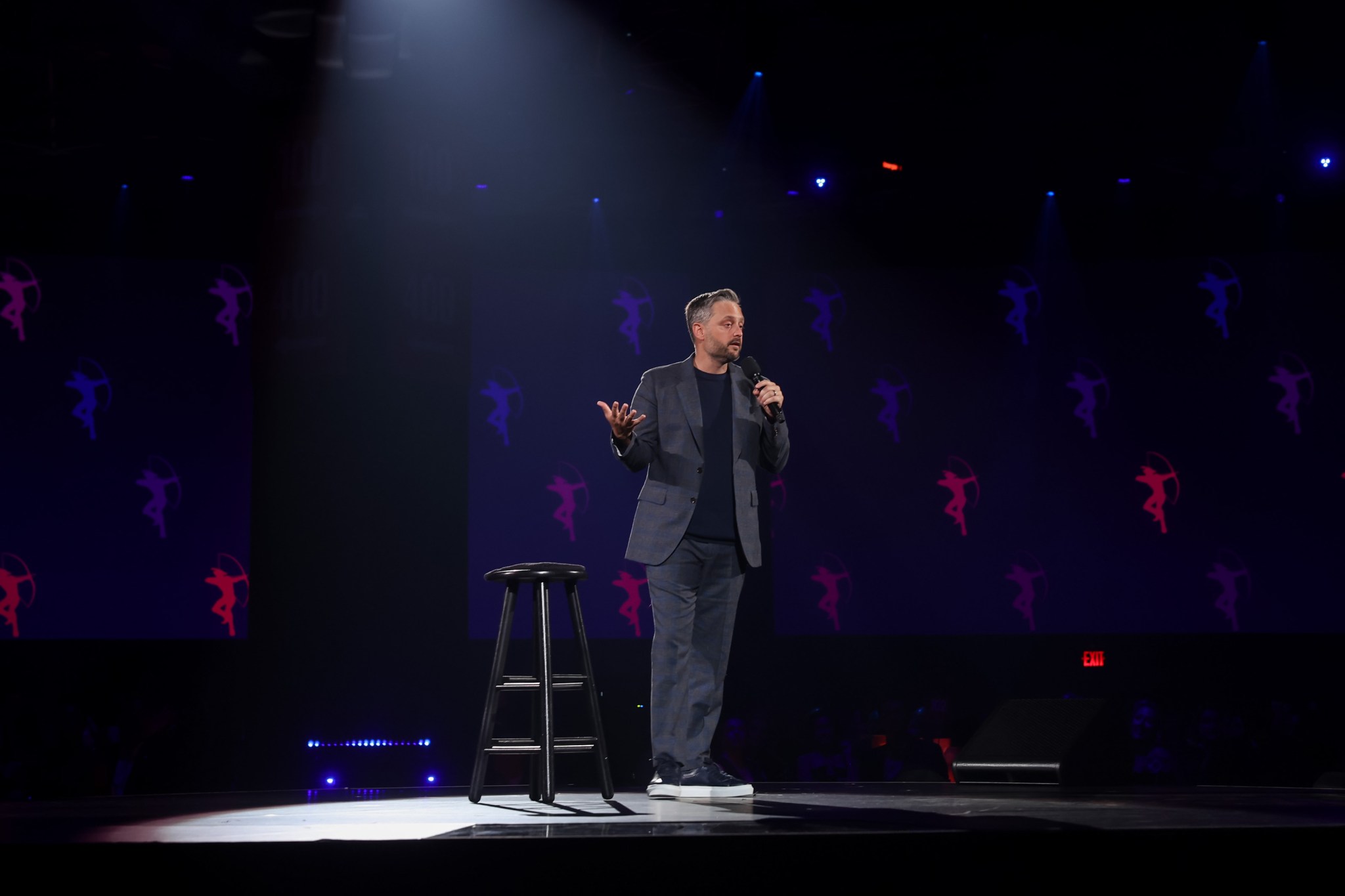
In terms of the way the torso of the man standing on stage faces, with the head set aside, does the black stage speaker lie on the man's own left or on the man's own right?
on the man's own left

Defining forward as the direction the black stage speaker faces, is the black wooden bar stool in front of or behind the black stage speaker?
in front

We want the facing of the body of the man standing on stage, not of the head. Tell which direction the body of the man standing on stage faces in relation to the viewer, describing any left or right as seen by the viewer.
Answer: facing the viewer and to the right of the viewer
